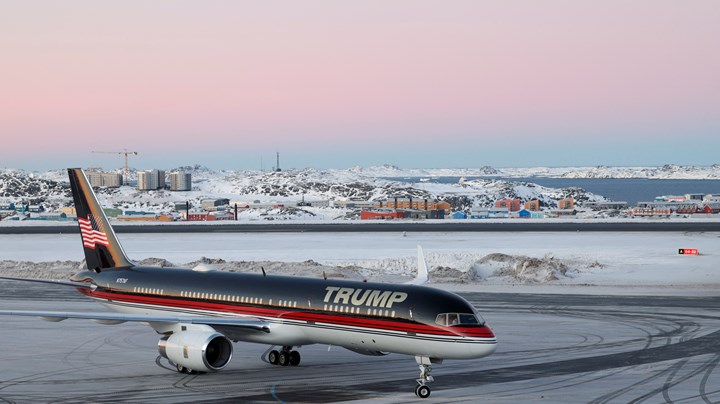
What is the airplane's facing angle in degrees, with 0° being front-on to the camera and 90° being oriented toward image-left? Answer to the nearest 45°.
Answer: approximately 315°
